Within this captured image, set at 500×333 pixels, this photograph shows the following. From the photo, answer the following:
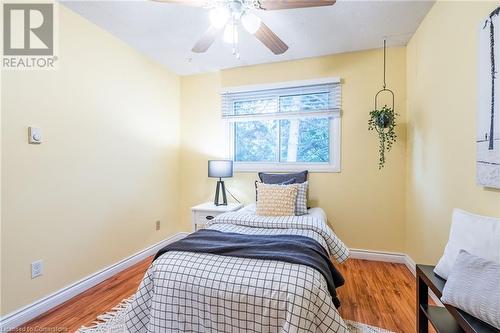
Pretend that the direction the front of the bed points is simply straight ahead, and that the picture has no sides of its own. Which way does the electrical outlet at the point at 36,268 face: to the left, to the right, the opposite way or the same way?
to the left

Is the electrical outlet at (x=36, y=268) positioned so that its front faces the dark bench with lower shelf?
yes

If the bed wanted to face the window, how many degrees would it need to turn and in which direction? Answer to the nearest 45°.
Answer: approximately 180°

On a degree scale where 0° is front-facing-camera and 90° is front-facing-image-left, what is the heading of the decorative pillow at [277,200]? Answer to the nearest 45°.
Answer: approximately 0°

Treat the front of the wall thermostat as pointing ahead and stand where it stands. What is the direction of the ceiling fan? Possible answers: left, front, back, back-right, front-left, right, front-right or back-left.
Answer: front

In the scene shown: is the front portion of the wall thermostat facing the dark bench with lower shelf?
yes

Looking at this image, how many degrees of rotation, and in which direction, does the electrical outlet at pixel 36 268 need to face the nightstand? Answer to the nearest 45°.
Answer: approximately 45° to its left

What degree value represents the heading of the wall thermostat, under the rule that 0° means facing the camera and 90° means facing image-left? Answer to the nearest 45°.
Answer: approximately 315°

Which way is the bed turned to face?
toward the camera

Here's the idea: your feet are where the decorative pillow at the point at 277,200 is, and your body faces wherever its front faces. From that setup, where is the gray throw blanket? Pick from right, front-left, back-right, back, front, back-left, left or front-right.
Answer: front

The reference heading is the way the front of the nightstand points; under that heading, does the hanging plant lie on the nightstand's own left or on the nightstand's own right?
on the nightstand's own left

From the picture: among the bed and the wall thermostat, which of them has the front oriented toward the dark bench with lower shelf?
the wall thermostat

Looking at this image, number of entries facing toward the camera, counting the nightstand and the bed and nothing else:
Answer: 2

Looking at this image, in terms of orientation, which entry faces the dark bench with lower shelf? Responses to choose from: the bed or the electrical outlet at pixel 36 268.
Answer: the electrical outlet

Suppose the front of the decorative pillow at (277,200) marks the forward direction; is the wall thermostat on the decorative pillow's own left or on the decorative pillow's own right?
on the decorative pillow's own right

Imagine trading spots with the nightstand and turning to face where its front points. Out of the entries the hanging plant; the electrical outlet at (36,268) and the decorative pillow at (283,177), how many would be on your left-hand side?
2

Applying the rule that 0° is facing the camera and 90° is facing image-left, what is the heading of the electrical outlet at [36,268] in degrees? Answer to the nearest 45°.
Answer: approximately 315°
